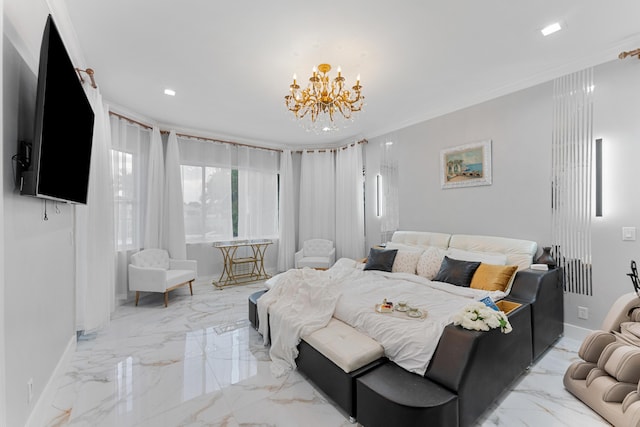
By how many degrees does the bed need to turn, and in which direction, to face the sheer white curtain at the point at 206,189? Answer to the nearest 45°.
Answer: approximately 90° to its right

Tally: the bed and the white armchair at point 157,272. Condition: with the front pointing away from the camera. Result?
0

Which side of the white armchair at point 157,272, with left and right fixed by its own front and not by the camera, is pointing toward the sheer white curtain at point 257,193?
left

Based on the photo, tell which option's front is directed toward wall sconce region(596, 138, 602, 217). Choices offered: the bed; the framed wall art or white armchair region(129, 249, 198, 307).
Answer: the white armchair

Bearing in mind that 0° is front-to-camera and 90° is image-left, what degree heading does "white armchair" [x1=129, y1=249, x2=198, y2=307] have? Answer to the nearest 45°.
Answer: approximately 315°

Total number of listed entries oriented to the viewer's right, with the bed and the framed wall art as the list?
0

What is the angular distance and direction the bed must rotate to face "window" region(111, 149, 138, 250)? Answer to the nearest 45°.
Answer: approximately 45° to its right

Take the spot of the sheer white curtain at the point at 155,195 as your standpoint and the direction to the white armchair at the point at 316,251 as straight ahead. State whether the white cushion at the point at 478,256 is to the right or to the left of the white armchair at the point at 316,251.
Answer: right

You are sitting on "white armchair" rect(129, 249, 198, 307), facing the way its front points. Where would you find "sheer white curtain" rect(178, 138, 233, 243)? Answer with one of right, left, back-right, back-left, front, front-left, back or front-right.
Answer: left
